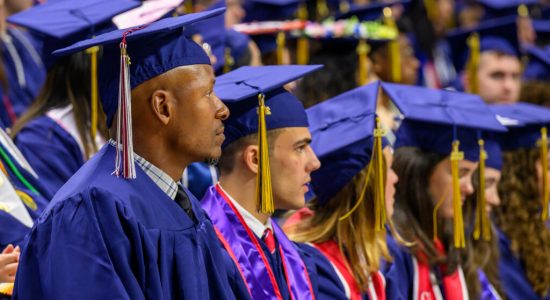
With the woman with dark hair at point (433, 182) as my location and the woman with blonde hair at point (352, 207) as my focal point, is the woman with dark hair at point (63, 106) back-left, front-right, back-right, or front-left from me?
front-right

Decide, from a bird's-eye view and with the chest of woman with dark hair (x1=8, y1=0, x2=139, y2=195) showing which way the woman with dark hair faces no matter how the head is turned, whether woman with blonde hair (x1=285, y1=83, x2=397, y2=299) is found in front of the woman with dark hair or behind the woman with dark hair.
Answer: in front

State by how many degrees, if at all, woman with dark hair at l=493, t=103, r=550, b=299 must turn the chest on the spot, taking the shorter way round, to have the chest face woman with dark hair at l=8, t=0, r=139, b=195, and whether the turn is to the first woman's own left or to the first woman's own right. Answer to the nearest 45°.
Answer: approximately 135° to the first woman's own right

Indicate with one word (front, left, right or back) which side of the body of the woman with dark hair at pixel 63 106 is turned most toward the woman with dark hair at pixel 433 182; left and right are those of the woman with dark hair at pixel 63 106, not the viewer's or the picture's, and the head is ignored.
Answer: front

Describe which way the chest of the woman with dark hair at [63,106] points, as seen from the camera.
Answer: to the viewer's right

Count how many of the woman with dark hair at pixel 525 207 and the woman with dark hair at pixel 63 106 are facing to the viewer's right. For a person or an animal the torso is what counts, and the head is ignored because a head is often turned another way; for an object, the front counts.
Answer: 2

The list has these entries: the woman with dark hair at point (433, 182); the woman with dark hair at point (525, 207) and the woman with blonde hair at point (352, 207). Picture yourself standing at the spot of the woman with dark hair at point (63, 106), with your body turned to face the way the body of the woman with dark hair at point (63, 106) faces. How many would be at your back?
0

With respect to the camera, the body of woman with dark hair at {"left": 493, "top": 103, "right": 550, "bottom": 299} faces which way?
to the viewer's right

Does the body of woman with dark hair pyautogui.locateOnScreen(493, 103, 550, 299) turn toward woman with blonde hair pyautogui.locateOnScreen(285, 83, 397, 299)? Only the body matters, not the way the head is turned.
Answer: no

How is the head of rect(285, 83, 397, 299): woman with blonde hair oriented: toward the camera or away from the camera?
away from the camera

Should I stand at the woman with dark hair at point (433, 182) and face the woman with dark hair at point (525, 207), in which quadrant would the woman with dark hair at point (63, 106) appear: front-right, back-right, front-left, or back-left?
back-left
